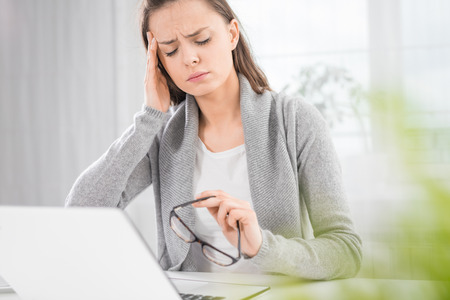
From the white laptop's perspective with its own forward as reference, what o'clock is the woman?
The woman is roughly at 11 o'clock from the white laptop.

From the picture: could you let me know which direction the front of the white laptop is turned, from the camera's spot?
facing away from the viewer and to the right of the viewer
